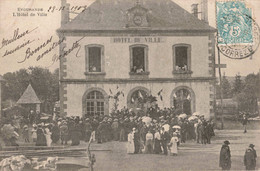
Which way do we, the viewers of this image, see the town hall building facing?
facing the viewer

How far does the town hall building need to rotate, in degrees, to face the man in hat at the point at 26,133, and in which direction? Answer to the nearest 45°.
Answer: approximately 90° to its right
